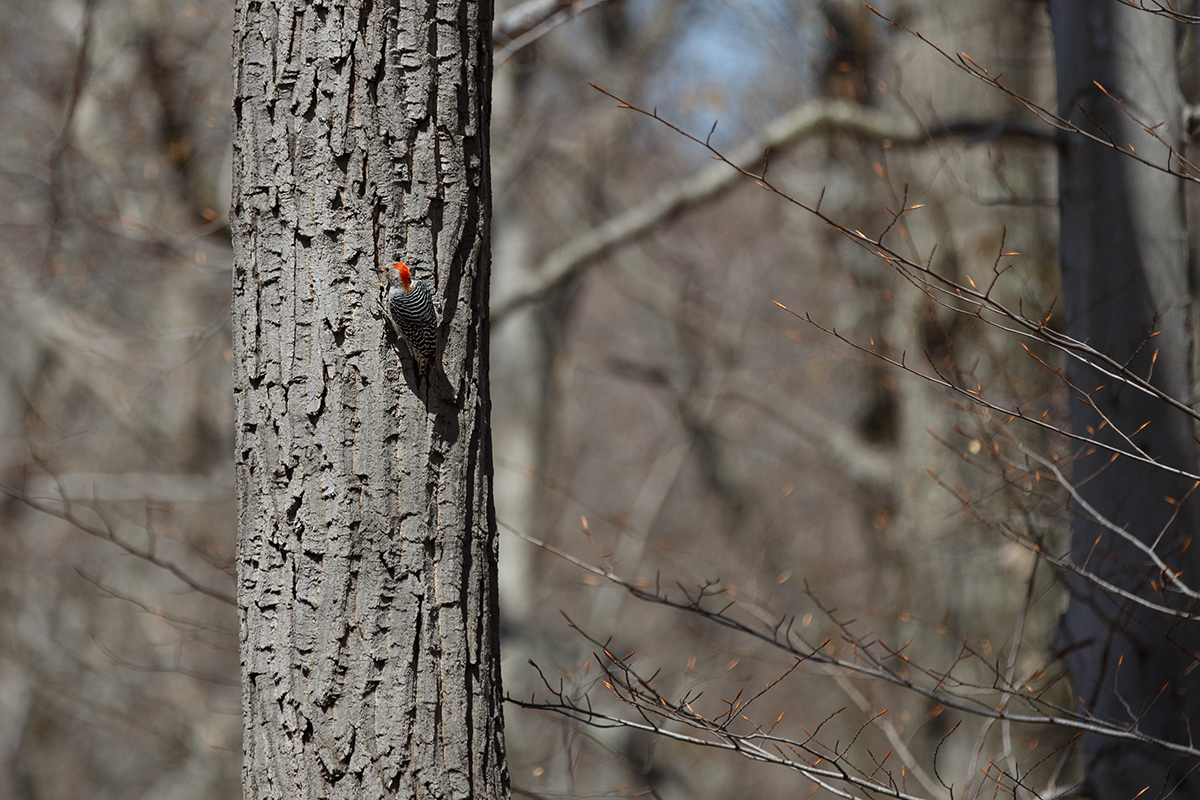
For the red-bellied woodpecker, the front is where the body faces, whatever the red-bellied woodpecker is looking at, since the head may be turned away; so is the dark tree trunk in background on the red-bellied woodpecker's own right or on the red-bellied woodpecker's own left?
on the red-bellied woodpecker's own right
